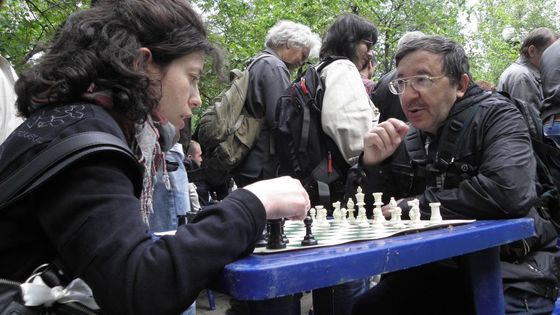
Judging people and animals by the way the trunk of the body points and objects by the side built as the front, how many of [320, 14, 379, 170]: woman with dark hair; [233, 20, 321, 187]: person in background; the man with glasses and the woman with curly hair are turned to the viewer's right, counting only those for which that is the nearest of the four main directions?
3

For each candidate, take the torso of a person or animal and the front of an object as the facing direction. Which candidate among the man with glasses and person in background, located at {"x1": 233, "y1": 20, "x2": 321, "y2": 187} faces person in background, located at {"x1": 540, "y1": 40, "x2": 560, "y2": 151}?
person in background, located at {"x1": 233, "y1": 20, "x2": 321, "y2": 187}

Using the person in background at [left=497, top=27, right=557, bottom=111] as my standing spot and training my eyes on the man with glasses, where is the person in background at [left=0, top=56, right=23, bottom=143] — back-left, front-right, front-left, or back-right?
front-right

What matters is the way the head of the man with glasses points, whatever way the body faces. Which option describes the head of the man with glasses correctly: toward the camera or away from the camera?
toward the camera

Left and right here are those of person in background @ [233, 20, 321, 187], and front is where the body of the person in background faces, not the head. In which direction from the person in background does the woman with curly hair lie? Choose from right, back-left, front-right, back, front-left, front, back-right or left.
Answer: right

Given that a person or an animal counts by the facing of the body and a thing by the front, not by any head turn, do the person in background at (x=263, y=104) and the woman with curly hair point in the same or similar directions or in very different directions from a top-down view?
same or similar directions

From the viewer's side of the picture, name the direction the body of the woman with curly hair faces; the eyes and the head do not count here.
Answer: to the viewer's right

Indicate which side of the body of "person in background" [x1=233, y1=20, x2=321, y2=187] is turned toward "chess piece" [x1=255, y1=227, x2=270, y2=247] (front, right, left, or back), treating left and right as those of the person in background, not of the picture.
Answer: right

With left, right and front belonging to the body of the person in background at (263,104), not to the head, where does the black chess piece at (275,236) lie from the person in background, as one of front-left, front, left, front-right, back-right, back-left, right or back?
right

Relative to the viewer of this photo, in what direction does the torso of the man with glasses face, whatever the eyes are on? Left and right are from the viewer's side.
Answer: facing the viewer and to the left of the viewer

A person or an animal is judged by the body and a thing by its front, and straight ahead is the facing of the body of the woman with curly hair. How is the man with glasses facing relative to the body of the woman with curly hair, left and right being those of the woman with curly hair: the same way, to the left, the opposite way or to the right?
the opposite way

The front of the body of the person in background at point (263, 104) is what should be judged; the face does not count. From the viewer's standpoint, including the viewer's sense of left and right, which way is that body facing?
facing to the right of the viewer

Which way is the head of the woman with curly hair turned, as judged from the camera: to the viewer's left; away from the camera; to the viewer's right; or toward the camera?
to the viewer's right

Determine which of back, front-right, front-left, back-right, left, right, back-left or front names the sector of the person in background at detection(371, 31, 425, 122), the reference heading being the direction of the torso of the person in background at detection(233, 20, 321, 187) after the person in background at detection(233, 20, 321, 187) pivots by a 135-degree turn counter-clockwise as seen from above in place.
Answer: back-right

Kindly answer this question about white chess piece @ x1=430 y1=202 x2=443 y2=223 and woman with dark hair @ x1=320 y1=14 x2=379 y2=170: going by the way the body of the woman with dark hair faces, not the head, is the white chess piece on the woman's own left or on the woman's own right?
on the woman's own right

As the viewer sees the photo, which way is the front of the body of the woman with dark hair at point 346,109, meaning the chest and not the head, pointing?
to the viewer's right
